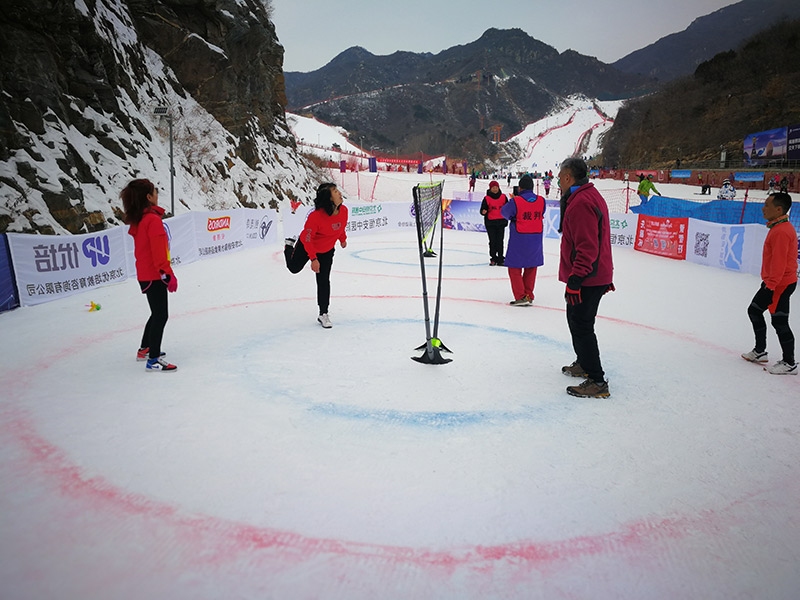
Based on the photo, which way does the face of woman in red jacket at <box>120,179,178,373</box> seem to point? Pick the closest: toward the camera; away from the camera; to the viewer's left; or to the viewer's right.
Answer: to the viewer's right

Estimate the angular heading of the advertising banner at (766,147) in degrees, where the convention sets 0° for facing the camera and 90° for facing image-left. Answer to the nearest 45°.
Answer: approximately 45°

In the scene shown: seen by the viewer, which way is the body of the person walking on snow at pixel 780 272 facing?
to the viewer's left

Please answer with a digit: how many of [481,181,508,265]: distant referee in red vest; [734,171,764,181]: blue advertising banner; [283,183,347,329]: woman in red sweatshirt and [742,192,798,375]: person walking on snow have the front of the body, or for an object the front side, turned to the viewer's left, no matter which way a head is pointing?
1

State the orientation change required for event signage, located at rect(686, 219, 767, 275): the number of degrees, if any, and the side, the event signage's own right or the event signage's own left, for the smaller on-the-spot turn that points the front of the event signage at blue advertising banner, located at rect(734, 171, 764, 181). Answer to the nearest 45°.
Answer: approximately 135° to the event signage's own right

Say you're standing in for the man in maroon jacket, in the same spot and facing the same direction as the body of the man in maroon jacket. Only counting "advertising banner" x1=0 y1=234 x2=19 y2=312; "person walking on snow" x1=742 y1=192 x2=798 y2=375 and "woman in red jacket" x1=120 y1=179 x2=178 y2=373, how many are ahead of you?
2

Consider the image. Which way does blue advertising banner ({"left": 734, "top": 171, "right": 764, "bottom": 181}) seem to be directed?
toward the camera

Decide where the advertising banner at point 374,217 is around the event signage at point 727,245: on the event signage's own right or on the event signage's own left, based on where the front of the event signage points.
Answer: on the event signage's own right

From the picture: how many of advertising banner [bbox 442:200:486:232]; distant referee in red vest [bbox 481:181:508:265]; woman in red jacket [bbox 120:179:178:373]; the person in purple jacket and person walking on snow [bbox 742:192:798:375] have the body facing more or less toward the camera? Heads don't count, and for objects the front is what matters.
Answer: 2

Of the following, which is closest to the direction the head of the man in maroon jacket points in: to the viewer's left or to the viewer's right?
to the viewer's left

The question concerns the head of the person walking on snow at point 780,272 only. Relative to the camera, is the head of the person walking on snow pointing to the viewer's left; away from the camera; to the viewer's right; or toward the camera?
to the viewer's left

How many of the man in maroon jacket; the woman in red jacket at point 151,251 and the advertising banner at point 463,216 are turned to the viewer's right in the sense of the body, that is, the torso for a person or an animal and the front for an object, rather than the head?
1

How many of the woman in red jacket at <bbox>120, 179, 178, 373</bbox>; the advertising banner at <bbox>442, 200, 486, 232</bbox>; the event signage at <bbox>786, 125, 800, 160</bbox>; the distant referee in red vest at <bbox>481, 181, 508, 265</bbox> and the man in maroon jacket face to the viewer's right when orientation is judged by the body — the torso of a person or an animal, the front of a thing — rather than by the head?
1

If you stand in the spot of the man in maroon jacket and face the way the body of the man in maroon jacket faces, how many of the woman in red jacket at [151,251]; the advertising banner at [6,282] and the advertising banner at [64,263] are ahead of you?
3

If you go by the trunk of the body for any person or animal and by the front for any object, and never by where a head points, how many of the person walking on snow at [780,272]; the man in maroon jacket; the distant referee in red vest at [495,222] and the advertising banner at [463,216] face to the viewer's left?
2

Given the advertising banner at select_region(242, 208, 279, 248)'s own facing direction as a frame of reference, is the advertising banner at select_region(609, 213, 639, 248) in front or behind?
in front

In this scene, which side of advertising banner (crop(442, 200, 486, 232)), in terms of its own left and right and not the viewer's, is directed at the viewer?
front

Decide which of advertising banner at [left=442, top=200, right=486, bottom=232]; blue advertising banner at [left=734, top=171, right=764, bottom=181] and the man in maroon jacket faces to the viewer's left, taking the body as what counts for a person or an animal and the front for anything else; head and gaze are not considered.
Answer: the man in maroon jacket

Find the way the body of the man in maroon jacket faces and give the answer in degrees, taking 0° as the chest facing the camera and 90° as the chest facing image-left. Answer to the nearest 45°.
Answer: approximately 90°
